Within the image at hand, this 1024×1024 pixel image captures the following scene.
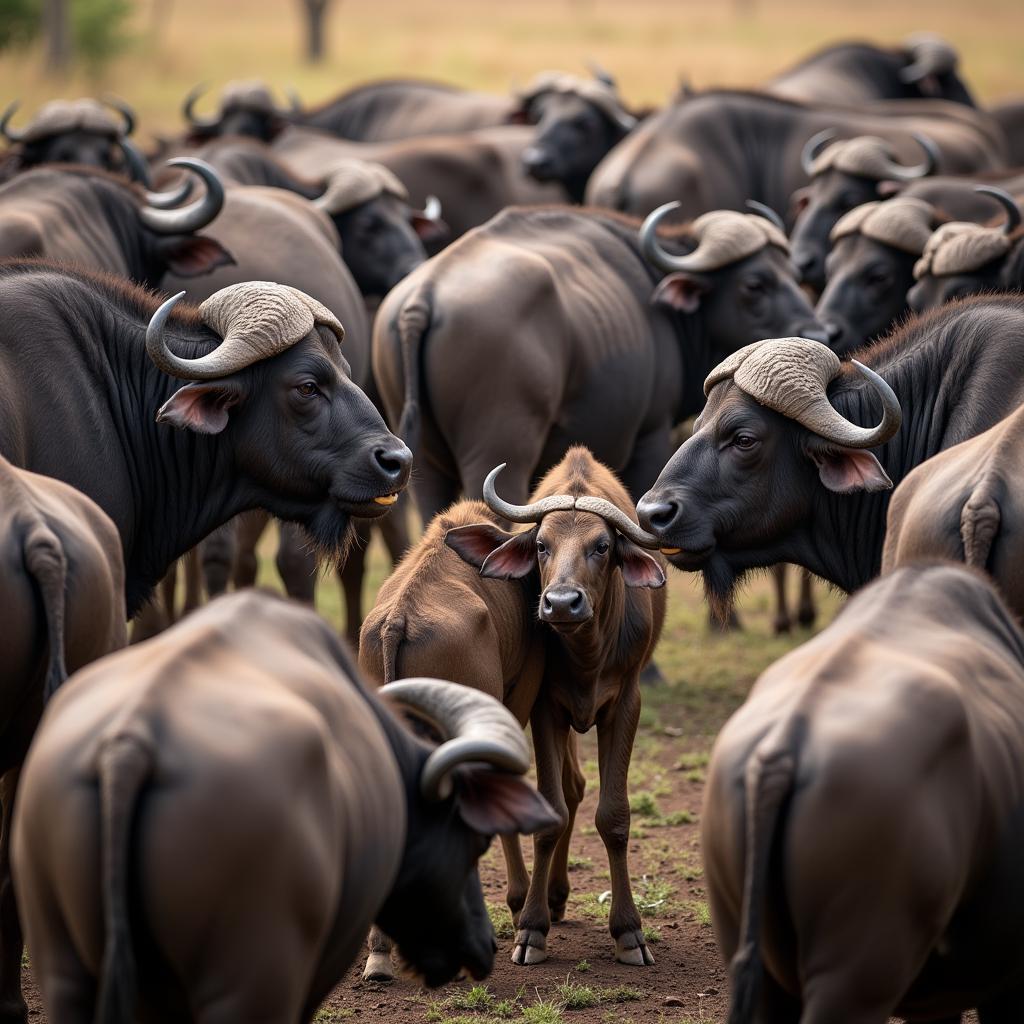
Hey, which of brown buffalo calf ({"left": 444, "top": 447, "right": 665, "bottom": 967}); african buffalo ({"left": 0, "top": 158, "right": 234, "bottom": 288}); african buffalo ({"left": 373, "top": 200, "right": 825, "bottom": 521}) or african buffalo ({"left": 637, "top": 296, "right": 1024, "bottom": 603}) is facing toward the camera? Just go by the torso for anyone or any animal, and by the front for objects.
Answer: the brown buffalo calf

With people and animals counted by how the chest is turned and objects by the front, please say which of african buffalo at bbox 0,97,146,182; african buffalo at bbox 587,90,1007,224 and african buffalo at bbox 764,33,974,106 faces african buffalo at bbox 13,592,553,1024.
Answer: african buffalo at bbox 0,97,146,182

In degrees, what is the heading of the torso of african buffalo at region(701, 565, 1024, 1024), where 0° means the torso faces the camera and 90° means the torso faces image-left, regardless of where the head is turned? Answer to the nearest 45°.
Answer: approximately 225°

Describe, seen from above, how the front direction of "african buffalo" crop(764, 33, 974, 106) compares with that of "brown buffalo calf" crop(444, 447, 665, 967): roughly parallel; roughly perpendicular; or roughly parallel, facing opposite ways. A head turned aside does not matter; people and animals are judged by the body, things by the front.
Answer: roughly perpendicular

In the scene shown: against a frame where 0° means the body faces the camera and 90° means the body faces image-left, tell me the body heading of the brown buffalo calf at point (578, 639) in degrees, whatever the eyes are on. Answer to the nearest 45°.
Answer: approximately 0°

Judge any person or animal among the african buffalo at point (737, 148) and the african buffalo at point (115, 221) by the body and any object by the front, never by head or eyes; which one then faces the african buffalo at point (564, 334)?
the african buffalo at point (115, 221)

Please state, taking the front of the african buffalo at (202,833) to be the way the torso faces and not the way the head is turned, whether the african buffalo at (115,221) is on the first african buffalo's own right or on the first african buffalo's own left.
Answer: on the first african buffalo's own left

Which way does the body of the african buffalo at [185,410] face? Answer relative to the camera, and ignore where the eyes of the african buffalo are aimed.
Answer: to the viewer's right

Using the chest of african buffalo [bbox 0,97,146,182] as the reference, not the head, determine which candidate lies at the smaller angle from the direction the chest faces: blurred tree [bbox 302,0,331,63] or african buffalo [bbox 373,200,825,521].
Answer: the african buffalo

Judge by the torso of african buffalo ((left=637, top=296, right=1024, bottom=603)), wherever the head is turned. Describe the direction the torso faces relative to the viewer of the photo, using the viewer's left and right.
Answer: facing to the left of the viewer

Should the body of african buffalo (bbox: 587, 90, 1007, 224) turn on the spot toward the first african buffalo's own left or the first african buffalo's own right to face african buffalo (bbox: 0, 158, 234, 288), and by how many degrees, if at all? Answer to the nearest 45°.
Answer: approximately 135° to the first african buffalo's own right
